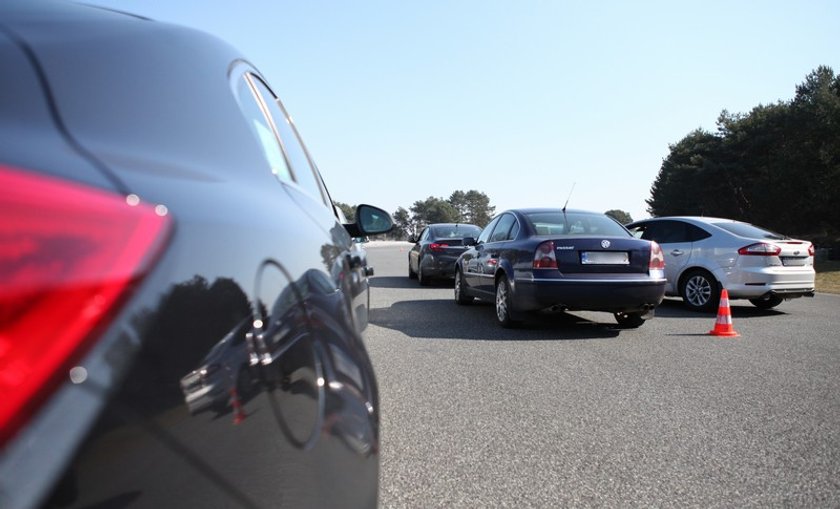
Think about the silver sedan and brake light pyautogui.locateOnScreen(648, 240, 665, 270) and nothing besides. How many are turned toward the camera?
1

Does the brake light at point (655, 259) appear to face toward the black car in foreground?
yes

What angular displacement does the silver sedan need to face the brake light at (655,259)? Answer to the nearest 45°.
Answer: approximately 135° to its left

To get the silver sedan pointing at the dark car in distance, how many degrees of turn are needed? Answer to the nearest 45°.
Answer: approximately 45° to its left

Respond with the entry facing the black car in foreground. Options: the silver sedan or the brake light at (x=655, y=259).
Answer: the brake light

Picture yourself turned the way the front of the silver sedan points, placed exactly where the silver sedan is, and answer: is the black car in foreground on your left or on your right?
on your left

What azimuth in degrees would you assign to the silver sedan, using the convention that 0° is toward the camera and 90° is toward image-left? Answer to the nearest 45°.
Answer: approximately 135°

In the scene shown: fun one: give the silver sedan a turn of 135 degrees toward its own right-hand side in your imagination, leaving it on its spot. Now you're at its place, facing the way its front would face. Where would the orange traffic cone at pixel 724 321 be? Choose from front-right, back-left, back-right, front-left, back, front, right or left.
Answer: right

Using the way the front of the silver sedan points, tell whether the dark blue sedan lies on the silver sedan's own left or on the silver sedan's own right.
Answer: on the silver sedan's own left
